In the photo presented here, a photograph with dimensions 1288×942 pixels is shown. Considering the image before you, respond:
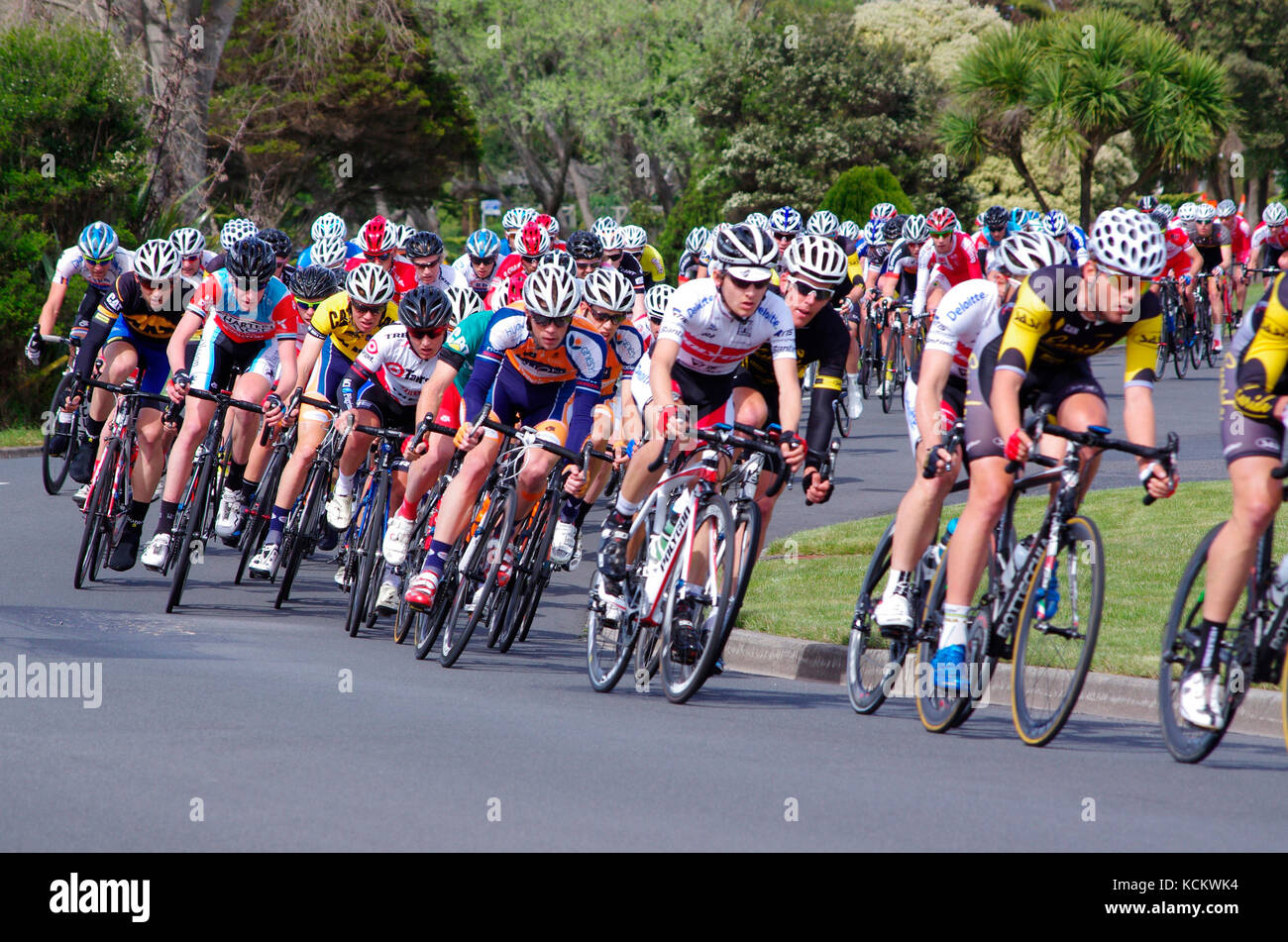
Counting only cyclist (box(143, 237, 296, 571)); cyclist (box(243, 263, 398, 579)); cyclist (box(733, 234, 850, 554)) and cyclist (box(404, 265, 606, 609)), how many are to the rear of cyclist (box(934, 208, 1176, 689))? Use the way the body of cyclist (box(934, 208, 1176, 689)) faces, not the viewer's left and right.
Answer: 4

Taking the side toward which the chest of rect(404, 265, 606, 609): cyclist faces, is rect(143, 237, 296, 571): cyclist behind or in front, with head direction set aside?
behind

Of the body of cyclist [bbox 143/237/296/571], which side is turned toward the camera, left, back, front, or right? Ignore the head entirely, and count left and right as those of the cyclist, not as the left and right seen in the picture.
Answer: front

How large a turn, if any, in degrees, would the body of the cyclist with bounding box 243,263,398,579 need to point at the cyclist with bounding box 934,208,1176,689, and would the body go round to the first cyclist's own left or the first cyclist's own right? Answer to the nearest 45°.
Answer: approximately 45° to the first cyclist's own left

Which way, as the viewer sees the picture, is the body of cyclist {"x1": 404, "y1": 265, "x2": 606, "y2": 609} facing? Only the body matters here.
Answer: toward the camera

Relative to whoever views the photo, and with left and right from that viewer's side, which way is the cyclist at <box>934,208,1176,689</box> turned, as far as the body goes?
facing the viewer and to the right of the viewer

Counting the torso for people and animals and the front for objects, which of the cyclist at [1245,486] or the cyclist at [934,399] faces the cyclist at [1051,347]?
the cyclist at [934,399]

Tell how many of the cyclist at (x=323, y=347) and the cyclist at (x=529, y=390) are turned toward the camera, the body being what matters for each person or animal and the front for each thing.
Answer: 2

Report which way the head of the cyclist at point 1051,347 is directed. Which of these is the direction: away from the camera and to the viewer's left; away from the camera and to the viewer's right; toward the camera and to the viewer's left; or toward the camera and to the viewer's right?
toward the camera and to the viewer's right

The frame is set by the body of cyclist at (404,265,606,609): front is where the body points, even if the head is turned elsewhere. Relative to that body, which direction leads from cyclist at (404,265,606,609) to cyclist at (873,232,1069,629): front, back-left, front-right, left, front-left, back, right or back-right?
front-left

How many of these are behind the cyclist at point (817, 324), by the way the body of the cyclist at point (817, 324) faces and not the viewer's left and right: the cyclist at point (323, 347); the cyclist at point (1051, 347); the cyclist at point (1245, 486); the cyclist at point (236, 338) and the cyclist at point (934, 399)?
2

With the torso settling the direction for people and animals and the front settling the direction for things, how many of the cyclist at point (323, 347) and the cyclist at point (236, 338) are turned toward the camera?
2
